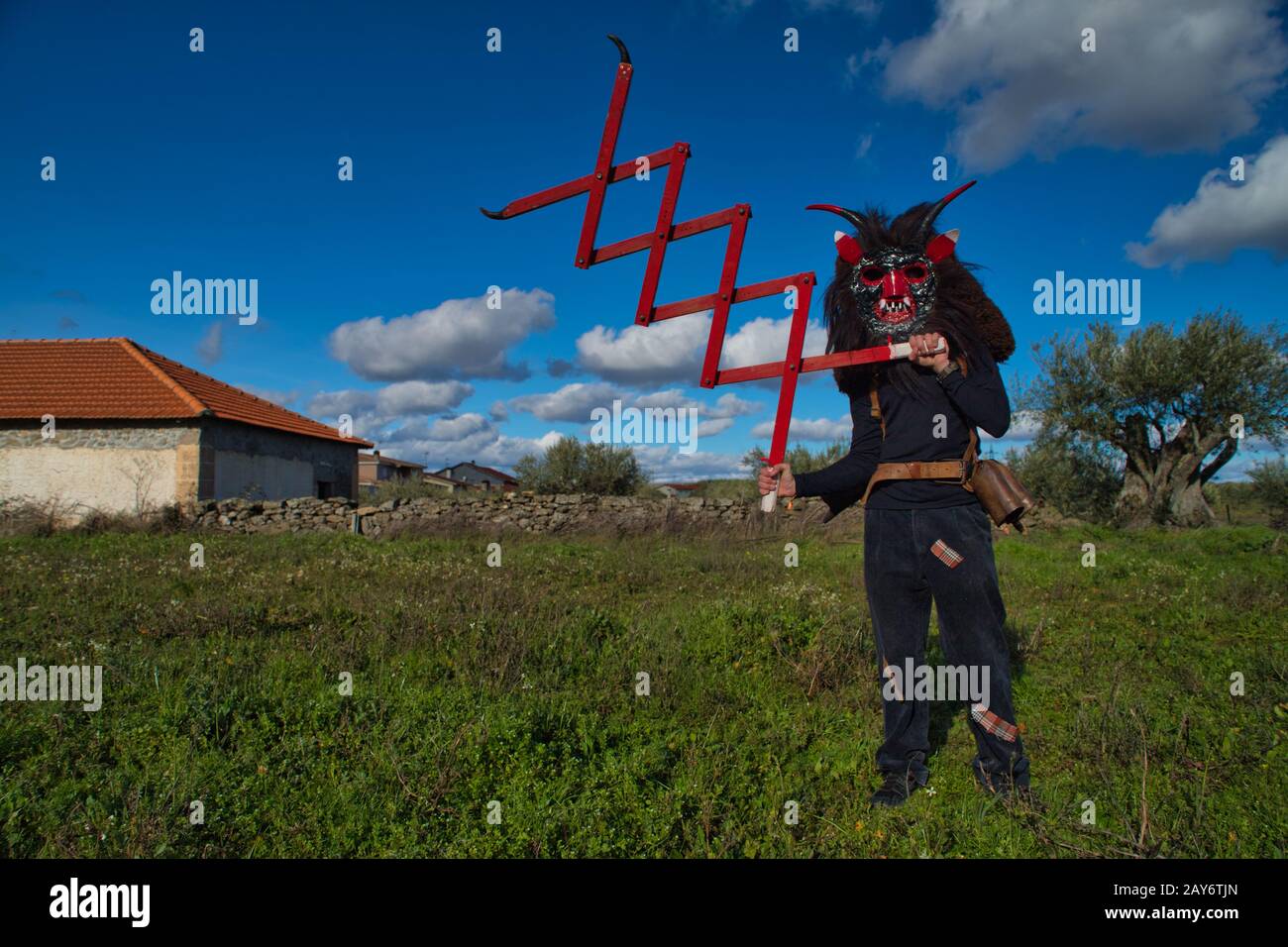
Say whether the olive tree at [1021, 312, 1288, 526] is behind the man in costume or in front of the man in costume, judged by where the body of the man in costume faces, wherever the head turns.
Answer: behind

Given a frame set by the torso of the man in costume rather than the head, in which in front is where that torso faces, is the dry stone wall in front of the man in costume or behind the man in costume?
behind

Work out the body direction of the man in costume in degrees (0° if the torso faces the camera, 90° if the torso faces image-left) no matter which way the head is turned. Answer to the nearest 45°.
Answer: approximately 0°

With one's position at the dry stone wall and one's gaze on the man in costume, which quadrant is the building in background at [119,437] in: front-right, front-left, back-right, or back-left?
back-right
